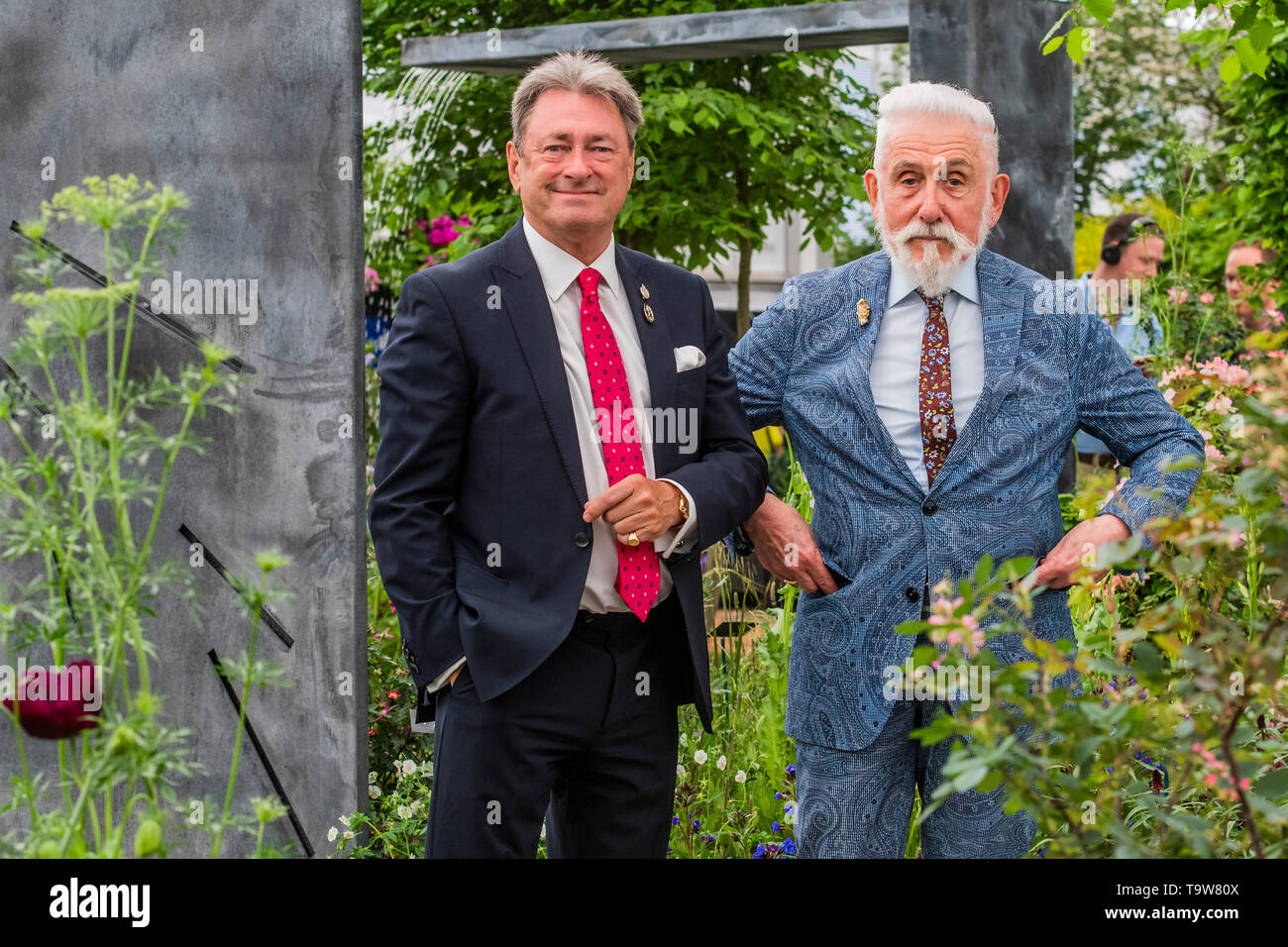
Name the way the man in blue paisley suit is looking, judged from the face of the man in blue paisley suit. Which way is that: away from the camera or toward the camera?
toward the camera

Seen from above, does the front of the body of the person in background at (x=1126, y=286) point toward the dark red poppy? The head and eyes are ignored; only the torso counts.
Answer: no

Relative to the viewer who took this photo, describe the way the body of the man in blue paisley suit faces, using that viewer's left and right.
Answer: facing the viewer

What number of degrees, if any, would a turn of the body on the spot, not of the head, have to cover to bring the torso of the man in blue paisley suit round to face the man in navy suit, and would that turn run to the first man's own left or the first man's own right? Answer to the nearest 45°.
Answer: approximately 45° to the first man's own right

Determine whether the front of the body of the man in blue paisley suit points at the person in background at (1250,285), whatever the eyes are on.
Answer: no

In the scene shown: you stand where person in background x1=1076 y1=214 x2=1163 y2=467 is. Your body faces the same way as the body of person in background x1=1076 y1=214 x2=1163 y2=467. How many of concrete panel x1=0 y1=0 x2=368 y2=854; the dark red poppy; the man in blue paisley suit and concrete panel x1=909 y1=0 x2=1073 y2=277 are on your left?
0

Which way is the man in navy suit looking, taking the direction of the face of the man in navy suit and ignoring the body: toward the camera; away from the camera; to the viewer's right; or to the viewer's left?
toward the camera

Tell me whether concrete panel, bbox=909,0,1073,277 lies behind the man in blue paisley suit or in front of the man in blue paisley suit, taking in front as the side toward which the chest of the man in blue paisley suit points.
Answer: behind

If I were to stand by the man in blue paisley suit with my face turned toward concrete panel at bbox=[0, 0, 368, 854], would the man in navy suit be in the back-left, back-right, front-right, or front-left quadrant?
front-left
